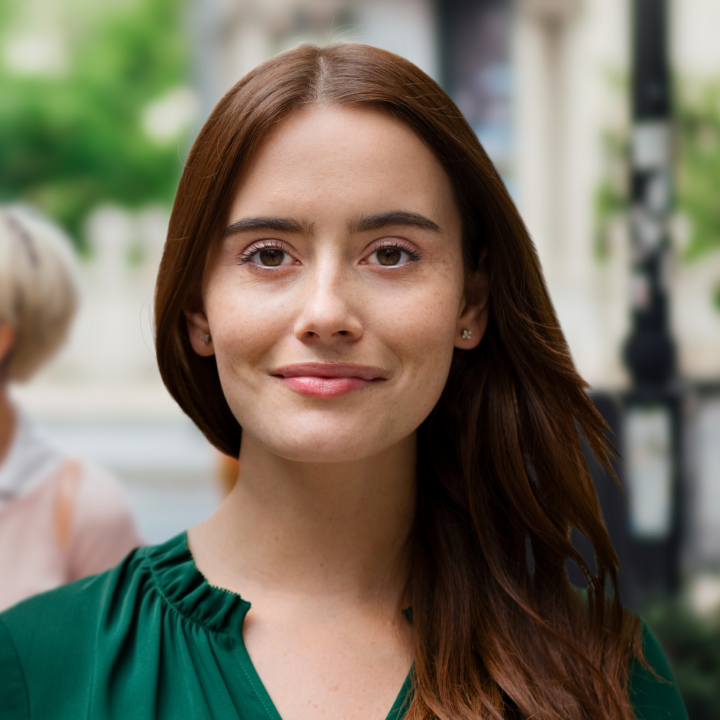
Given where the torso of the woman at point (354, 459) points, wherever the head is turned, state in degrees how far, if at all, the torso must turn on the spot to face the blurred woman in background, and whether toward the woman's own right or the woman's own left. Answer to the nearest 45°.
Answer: approximately 135° to the woman's own right

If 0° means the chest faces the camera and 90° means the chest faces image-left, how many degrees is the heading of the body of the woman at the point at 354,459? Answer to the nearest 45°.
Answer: approximately 0°

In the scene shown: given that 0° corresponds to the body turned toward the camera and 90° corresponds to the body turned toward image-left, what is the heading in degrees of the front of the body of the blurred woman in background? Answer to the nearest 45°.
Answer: approximately 45°
